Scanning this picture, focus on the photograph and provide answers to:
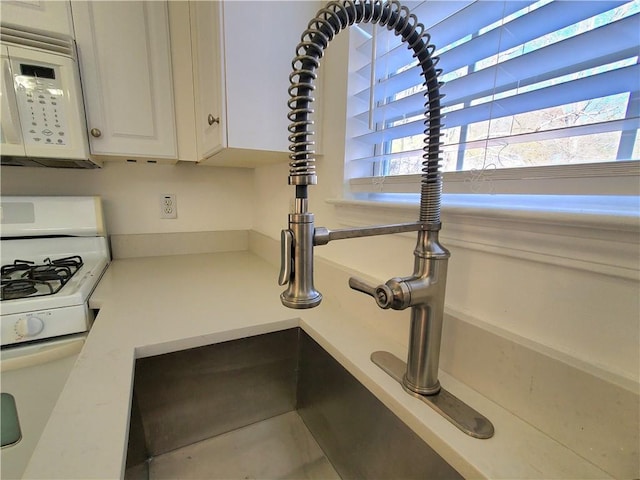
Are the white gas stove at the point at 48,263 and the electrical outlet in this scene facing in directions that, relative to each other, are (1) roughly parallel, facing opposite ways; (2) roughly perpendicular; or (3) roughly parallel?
roughly parallel

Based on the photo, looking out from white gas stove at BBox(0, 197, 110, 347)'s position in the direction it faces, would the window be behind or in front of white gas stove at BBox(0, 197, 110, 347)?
in front

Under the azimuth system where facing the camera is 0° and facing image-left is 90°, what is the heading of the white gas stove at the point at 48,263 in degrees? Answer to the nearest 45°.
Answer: approximately 0°

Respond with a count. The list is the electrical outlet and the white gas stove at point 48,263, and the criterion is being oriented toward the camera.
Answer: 2

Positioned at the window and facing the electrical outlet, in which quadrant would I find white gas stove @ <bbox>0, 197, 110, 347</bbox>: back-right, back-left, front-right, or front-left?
front-left

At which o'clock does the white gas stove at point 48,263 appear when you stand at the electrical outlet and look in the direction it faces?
The white gas stove is roughly at 2 o'clock from the electrical outlet.

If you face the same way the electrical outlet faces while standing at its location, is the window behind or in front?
in front
